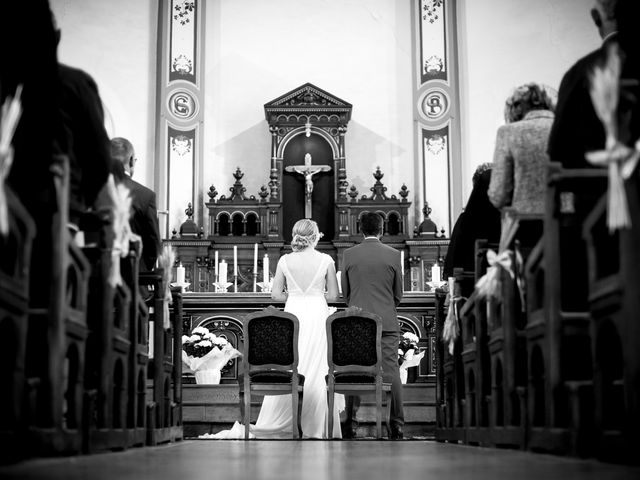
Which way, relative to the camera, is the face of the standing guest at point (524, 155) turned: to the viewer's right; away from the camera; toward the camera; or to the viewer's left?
away from the camera

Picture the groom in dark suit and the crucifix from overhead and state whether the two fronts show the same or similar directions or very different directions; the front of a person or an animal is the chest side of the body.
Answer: very different directions

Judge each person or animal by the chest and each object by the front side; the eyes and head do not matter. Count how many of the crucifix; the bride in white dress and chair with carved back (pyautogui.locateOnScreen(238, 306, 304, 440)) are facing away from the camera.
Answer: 2

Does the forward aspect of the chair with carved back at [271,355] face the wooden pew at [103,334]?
no

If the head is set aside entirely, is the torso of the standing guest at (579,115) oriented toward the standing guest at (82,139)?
no

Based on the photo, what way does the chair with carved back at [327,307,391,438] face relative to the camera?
away from the camera

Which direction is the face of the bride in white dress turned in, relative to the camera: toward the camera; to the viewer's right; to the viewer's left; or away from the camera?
away from the camera

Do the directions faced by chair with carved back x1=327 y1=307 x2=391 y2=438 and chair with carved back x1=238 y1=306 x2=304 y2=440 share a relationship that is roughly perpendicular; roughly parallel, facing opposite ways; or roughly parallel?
roughly parallel

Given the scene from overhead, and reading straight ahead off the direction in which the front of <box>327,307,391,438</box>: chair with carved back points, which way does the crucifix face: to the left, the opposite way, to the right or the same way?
the opposite way

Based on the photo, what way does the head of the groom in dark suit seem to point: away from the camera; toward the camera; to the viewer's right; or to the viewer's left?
away from the camera

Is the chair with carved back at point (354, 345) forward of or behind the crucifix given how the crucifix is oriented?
forward

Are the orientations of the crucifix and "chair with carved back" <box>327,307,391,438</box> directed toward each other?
yes

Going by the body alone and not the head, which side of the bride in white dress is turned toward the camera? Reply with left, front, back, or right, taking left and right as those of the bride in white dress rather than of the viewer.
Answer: back

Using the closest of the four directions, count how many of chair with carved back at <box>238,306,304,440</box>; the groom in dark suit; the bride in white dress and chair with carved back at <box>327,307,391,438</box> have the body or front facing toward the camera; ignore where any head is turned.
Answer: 0

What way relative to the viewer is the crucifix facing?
toward the camera

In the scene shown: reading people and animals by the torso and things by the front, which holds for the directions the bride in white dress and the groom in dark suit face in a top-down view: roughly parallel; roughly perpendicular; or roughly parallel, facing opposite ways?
roughly parallel

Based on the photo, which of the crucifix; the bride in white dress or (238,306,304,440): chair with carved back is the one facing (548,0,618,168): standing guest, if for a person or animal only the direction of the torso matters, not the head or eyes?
the crucifix

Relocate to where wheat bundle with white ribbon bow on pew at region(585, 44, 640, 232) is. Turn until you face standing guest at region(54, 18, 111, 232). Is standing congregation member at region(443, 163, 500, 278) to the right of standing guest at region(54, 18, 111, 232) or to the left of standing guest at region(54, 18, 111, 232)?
right

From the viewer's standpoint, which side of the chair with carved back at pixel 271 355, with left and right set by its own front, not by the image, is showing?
back

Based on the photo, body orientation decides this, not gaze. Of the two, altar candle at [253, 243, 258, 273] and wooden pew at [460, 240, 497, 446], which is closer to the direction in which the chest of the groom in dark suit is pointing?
the altar candle
